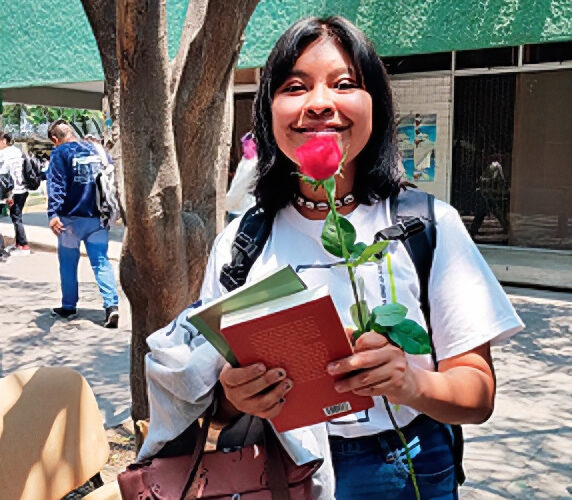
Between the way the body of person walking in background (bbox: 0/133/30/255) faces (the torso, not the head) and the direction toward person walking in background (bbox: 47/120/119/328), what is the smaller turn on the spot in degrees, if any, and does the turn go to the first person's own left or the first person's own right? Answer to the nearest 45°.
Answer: approximately 90° to the first person's own left

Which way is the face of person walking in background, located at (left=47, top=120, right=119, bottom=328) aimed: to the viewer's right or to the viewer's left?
to the viewer's left

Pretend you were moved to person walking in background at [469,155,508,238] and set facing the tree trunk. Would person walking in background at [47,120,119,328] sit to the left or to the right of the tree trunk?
right

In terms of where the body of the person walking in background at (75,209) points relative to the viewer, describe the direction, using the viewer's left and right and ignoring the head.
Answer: facing away from the viewer and to the left of the viewer

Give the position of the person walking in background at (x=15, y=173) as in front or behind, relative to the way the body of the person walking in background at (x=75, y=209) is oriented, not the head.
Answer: in front

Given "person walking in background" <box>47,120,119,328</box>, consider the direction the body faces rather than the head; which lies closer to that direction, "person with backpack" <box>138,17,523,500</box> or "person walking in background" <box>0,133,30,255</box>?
the person walking in background

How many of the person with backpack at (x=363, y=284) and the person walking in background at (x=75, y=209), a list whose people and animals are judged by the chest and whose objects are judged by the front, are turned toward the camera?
1

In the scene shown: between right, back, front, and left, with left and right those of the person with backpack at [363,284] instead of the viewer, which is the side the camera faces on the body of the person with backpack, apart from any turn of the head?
front

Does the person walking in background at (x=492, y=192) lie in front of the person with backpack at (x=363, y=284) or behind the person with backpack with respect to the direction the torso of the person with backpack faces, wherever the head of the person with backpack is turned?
behind

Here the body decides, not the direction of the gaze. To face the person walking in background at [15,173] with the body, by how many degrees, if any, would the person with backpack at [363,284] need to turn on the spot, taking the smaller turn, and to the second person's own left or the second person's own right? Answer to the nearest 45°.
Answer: approximately 135° to the second person's own right
